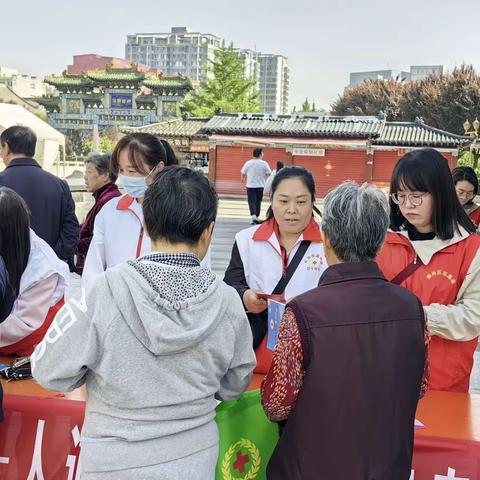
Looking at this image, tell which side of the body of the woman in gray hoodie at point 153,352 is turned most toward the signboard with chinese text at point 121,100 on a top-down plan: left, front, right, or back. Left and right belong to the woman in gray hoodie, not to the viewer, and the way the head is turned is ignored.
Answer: front

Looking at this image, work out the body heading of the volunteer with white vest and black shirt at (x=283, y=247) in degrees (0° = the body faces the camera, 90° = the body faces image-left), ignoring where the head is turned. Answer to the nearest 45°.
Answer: approximately 0°

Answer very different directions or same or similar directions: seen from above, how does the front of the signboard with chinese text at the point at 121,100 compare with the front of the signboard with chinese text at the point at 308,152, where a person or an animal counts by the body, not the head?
same or similar directions

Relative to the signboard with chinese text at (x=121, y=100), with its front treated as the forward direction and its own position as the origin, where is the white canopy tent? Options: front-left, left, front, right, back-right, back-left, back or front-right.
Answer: front

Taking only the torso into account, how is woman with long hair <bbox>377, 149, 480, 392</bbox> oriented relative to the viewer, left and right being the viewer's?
facing the viewer and to the left of the viewer

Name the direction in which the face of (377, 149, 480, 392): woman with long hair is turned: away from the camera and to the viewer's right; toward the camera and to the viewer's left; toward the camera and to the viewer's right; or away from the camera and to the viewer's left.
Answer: toward the camera and to the viewer's left

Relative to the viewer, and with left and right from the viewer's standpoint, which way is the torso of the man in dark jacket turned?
facing away from the viewer and to the left of the viewer

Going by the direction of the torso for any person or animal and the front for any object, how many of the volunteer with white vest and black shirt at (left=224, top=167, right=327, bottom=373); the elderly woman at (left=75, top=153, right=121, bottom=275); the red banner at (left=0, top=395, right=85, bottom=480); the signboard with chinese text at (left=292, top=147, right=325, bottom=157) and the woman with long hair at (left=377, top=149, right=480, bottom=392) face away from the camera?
0

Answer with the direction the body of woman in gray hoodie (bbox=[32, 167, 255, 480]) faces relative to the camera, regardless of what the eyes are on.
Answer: away from the camera

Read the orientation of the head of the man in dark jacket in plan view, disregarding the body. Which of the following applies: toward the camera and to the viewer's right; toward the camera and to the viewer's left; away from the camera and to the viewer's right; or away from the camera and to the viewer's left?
away from the camera and to the viewer's left

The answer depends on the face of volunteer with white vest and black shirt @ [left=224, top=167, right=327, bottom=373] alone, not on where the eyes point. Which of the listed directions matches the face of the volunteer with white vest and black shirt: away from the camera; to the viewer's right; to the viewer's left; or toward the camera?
toward the camera

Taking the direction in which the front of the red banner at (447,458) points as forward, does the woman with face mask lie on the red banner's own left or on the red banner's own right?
on the red banner's own right

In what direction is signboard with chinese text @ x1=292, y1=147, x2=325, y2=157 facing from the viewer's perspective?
toward the camera
